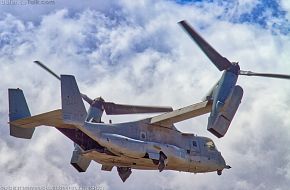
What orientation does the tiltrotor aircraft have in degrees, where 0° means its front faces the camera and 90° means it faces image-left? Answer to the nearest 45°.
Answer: approximately 225°
